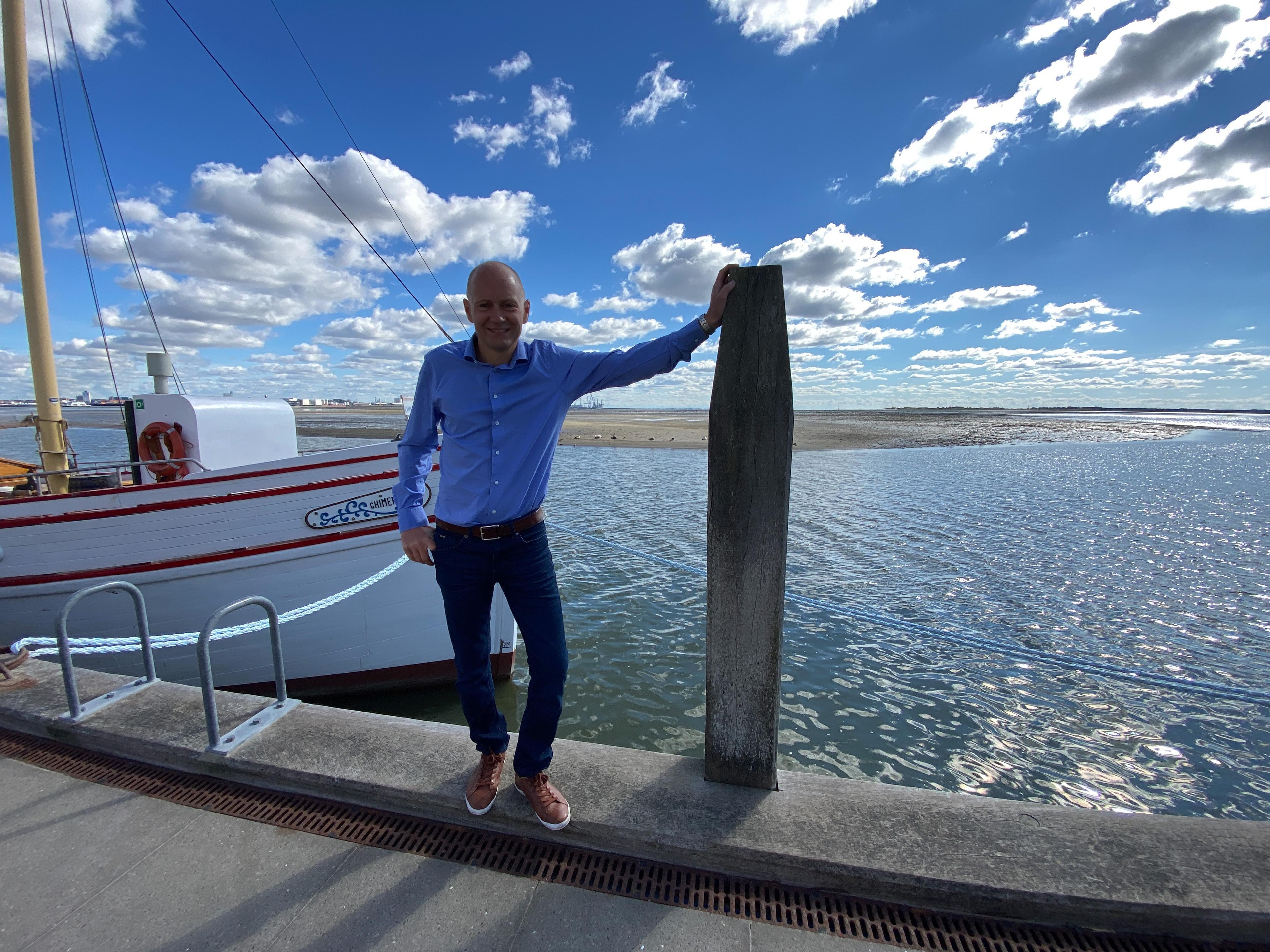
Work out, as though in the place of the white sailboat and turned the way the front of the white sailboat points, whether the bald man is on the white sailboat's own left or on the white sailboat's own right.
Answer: on the white sailboat's own right

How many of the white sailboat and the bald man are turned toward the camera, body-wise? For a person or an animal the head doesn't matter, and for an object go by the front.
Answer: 1

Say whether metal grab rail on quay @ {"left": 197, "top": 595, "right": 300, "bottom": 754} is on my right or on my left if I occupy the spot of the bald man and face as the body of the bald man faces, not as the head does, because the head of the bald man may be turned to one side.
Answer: on my right

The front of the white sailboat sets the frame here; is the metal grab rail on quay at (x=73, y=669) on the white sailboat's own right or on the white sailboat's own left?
on the white sailboat's own right

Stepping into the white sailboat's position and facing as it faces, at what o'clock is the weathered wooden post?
The weathered wooden post is roughly at 2 o'clock from the white sailboat.

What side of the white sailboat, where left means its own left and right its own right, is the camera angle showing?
right

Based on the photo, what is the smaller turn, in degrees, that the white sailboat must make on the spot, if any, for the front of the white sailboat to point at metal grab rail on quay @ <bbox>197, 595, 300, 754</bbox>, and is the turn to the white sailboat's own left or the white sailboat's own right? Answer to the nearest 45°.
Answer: approximately 90° to the white sailboat's own right

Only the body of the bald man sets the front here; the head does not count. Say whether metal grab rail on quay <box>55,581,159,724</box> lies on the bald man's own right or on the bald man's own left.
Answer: on the bald man's own right

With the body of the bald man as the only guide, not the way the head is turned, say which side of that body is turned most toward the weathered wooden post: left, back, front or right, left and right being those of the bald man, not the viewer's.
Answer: left
